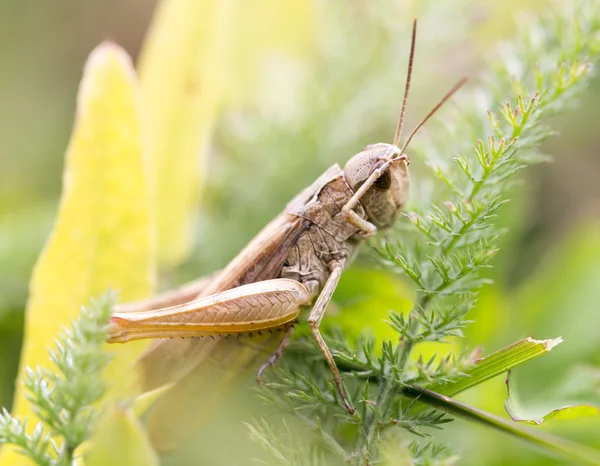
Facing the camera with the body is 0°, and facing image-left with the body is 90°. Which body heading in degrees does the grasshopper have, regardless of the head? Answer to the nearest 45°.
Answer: approximately 270°
